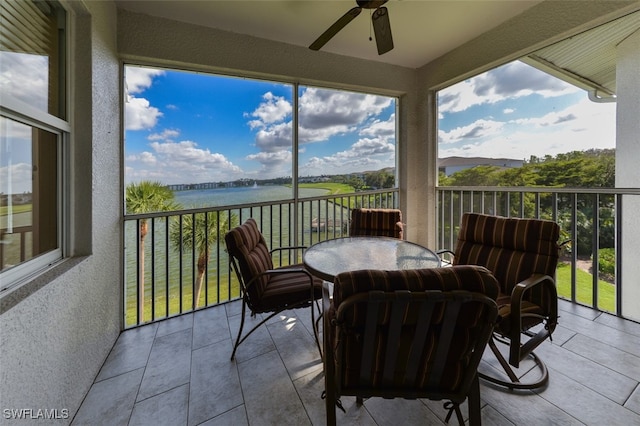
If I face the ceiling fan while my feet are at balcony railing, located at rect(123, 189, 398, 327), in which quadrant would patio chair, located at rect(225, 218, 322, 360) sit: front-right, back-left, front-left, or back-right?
front-right

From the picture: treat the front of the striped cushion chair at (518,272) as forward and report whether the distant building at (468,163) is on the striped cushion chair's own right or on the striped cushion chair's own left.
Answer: on the striped cushion chair's own right

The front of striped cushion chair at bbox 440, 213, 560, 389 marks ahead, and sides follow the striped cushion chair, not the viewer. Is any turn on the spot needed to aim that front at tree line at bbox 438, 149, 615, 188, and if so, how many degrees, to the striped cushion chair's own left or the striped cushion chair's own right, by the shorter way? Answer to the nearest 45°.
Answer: approximately 135° to the striped cushion chair's own right

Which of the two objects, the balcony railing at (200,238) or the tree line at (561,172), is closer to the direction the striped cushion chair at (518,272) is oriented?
the balcony railing

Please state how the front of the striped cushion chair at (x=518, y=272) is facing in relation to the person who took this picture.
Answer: facing the viewer and to the left of the viewer

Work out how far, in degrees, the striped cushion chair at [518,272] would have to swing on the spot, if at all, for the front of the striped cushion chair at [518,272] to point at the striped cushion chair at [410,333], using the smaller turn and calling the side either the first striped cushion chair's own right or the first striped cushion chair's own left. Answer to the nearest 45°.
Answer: approximately 45° to the first striped cushion chair's own left

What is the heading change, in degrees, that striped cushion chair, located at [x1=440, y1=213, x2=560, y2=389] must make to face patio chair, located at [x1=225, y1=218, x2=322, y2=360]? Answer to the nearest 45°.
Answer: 0° — it already faces it

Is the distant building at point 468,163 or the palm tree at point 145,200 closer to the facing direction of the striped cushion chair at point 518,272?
the palm tree
